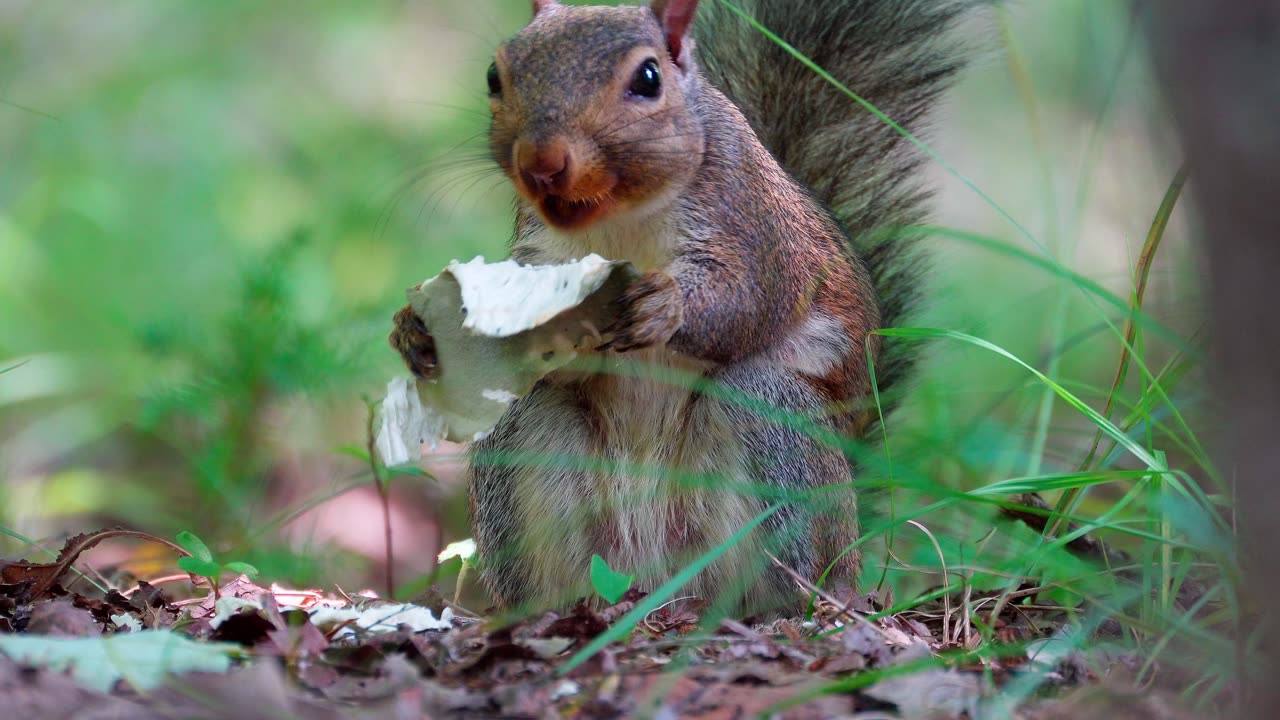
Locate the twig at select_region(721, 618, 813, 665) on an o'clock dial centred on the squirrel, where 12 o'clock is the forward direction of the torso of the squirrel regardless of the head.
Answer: The twig is roughly at 10 o'clock from the squirrel.

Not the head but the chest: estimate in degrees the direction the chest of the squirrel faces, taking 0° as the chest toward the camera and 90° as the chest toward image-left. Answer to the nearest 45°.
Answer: approximately 45°
